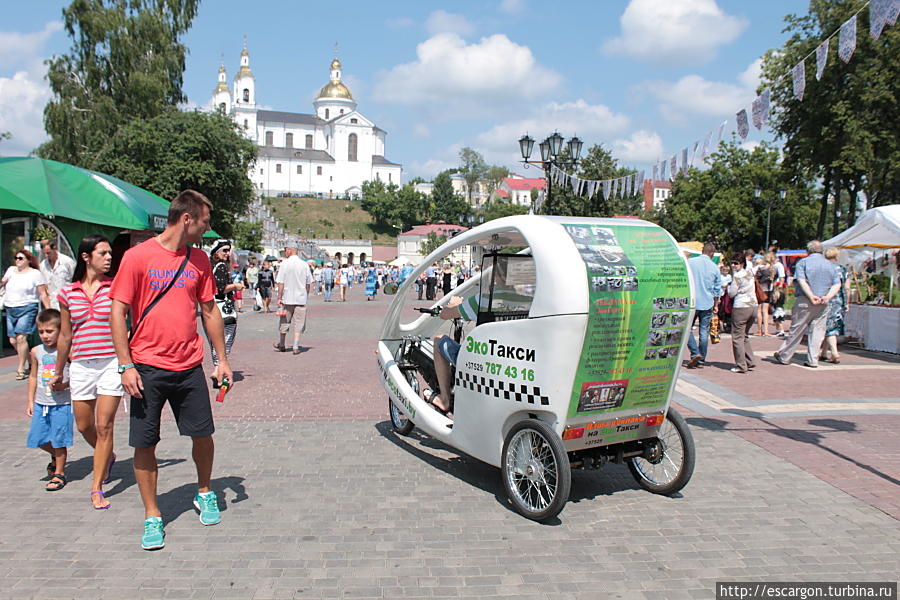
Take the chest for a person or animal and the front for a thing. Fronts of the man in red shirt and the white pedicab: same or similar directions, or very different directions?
very different directions

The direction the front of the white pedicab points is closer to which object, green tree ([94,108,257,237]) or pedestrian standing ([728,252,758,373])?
the green tree

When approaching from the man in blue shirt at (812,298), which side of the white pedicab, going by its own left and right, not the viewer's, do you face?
right

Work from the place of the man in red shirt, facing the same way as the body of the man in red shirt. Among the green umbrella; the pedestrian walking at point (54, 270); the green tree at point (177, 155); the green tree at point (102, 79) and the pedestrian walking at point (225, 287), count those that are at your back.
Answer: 5

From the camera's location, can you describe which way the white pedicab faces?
facing away from the viewer and to the left of the viewer

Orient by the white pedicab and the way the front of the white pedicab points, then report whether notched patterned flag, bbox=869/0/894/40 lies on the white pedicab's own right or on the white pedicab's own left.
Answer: on the white pedicab's own right

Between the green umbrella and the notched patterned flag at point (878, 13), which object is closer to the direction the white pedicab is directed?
the green umbrella

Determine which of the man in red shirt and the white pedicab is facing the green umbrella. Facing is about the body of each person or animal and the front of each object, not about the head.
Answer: the white pedicab

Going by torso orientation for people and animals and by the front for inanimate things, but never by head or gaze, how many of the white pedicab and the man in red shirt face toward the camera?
1

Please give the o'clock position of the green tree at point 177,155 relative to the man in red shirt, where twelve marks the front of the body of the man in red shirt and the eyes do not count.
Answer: The green tree is roughly at 6 o'clock from the man in red shirt.

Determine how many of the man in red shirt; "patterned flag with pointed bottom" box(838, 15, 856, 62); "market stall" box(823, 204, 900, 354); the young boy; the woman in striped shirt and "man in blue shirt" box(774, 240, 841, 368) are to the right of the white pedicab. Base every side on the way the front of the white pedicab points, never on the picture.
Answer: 3

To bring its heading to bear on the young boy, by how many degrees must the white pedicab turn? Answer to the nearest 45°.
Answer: approximately 45° to its left

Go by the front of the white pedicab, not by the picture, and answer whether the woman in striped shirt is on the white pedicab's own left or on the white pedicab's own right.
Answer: on the white pedicab's own left

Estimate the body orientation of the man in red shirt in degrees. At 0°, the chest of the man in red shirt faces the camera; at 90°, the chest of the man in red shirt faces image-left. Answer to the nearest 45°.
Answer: approximately 0°

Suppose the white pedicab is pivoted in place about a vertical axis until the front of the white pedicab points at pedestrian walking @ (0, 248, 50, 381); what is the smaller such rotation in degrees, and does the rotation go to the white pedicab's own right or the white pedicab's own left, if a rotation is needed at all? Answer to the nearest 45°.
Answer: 0° — it already faces them
